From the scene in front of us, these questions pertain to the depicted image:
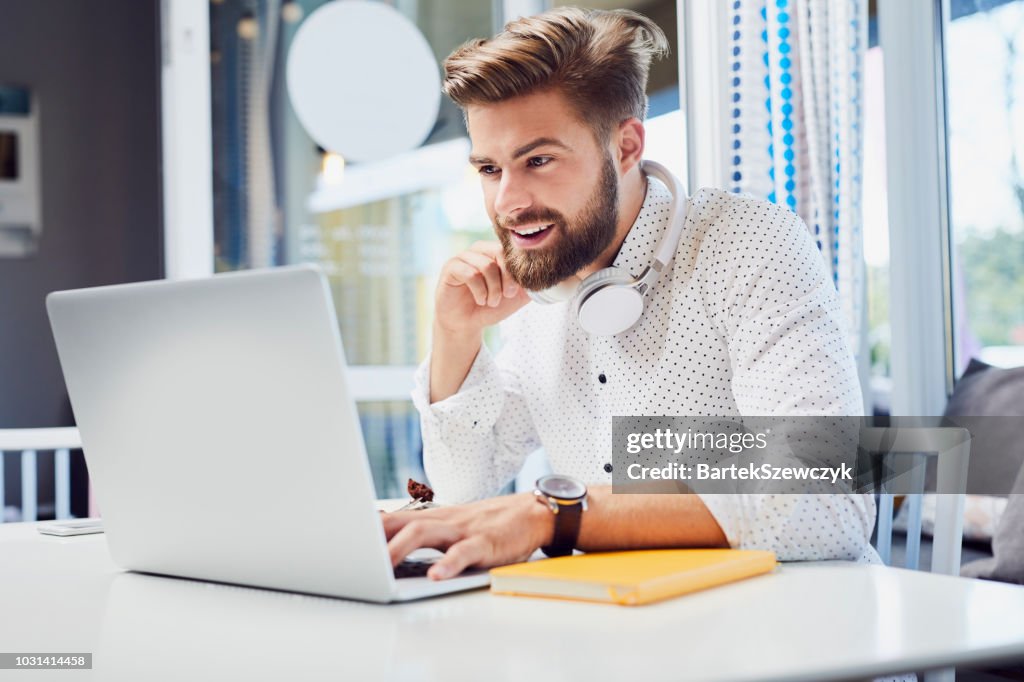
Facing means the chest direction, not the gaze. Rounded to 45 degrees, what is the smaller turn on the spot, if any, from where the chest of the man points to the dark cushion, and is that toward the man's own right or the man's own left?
approximately 180°

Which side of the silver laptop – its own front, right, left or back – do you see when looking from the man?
front

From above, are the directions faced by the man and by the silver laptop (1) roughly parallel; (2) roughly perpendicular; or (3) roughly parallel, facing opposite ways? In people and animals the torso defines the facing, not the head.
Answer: roughly parallel, facing opposite ways

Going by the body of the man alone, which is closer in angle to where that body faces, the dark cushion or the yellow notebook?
the yellow notebook

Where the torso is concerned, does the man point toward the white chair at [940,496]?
no

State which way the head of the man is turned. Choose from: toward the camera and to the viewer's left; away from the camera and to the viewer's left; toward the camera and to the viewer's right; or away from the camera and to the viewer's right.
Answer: toward the camera and to the viewer's left

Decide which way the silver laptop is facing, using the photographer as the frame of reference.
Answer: facing away from the viewer and to the right of the viewer

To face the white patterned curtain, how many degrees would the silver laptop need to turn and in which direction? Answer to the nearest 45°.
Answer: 0° — it already faces it

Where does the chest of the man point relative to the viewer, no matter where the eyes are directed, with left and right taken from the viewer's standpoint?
facing the viewer and to the left of the viewer

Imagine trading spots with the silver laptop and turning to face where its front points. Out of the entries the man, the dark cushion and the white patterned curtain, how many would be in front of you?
3

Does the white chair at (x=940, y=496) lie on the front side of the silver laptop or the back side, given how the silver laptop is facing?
on the front side

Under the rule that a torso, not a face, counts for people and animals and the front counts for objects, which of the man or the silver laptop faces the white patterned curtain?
the silver laptop

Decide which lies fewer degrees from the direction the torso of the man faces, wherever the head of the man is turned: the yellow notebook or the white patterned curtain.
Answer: the yellow notebook
